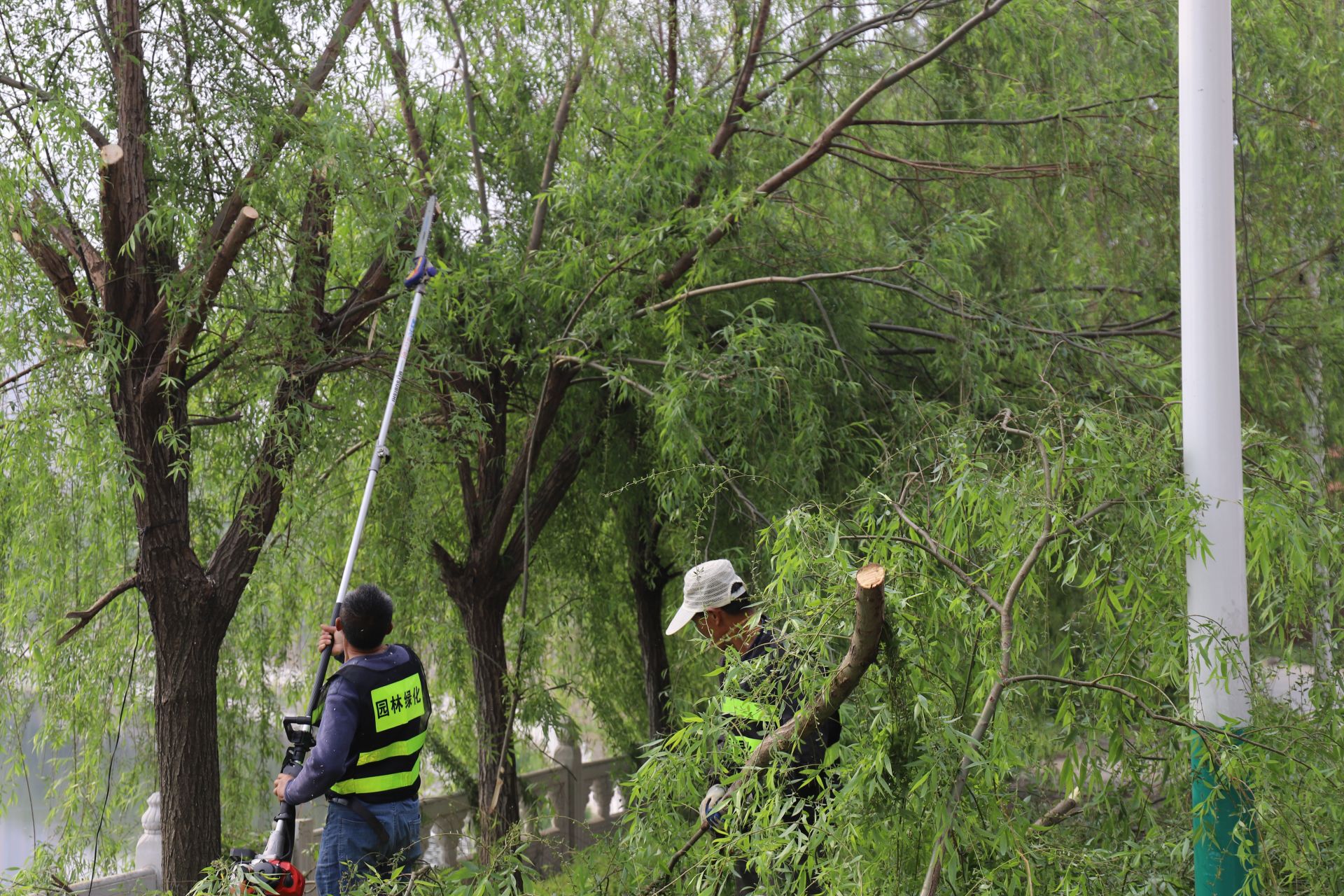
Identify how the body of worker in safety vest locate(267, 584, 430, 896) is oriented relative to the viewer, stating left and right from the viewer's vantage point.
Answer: facing away from the viewer and to the left of the viewer

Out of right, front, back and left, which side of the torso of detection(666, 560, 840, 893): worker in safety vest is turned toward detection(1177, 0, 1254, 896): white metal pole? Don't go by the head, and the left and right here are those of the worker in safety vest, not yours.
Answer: back

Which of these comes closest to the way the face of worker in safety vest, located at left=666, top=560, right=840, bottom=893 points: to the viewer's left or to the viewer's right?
to the viewer's left

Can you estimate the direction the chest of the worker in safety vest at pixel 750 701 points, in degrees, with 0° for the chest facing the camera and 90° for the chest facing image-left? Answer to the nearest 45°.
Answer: approximately 90°
